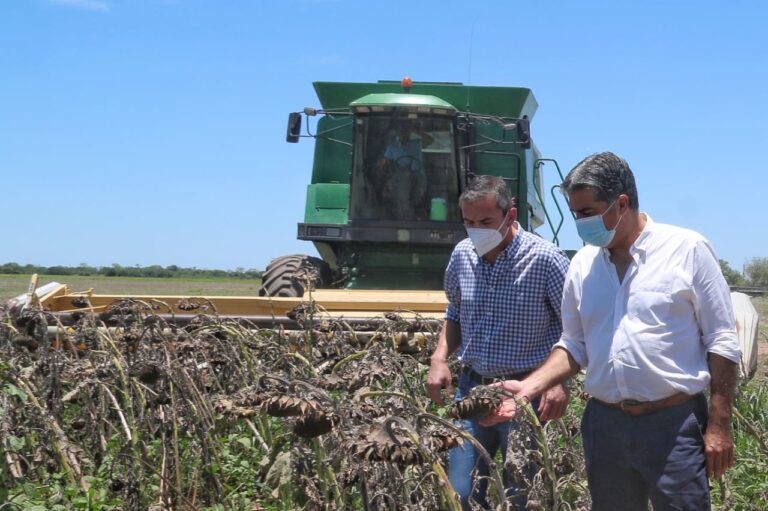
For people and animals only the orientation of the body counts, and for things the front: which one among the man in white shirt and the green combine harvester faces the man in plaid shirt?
the green combine harvester

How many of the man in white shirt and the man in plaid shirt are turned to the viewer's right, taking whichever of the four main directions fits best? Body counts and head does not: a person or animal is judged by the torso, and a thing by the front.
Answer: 0

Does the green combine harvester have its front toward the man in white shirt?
yes

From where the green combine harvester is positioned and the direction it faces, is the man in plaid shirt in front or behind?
in front

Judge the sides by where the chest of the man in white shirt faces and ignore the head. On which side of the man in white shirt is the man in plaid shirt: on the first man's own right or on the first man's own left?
on the first man's own right

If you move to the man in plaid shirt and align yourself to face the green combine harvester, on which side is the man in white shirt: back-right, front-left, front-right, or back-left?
back-right

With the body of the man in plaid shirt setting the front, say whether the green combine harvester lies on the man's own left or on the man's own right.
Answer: on the man's own right
